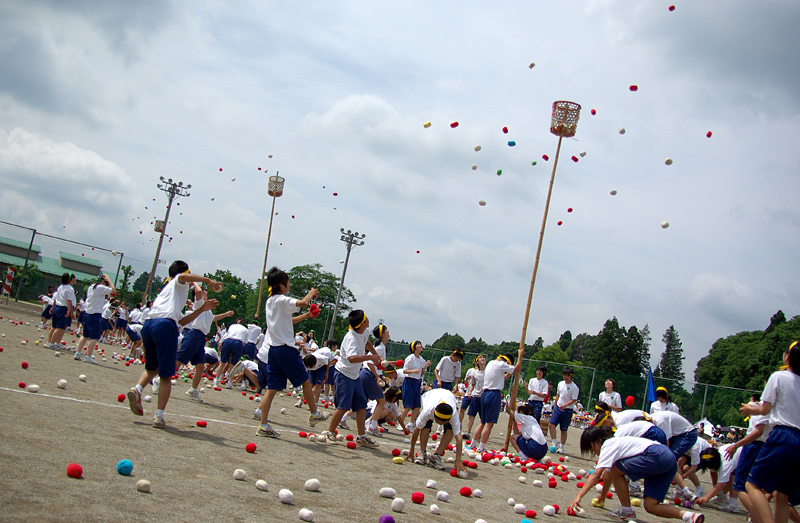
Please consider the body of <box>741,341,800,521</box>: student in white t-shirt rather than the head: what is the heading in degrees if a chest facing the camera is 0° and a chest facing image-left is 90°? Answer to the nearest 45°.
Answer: approximately 135°

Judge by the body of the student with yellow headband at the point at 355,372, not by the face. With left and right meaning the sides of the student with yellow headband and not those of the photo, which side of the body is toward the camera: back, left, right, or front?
right

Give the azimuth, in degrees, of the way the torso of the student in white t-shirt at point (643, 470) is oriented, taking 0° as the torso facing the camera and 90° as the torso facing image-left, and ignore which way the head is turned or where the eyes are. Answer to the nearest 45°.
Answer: approximately 90°

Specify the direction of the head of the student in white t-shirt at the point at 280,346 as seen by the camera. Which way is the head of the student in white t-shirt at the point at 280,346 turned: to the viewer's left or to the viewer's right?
to the viewer's right

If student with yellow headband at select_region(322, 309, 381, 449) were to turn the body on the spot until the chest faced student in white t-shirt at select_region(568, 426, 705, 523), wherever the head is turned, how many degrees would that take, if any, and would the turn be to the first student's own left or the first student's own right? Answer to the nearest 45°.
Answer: approximately 45° to the first student's own right

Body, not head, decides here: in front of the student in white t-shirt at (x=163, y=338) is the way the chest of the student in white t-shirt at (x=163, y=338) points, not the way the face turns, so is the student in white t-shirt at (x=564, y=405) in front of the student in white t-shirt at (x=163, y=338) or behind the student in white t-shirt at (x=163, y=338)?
in front

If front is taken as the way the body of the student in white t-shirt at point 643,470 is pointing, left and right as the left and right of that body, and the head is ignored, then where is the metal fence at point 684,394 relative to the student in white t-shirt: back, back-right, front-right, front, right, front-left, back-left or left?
right
